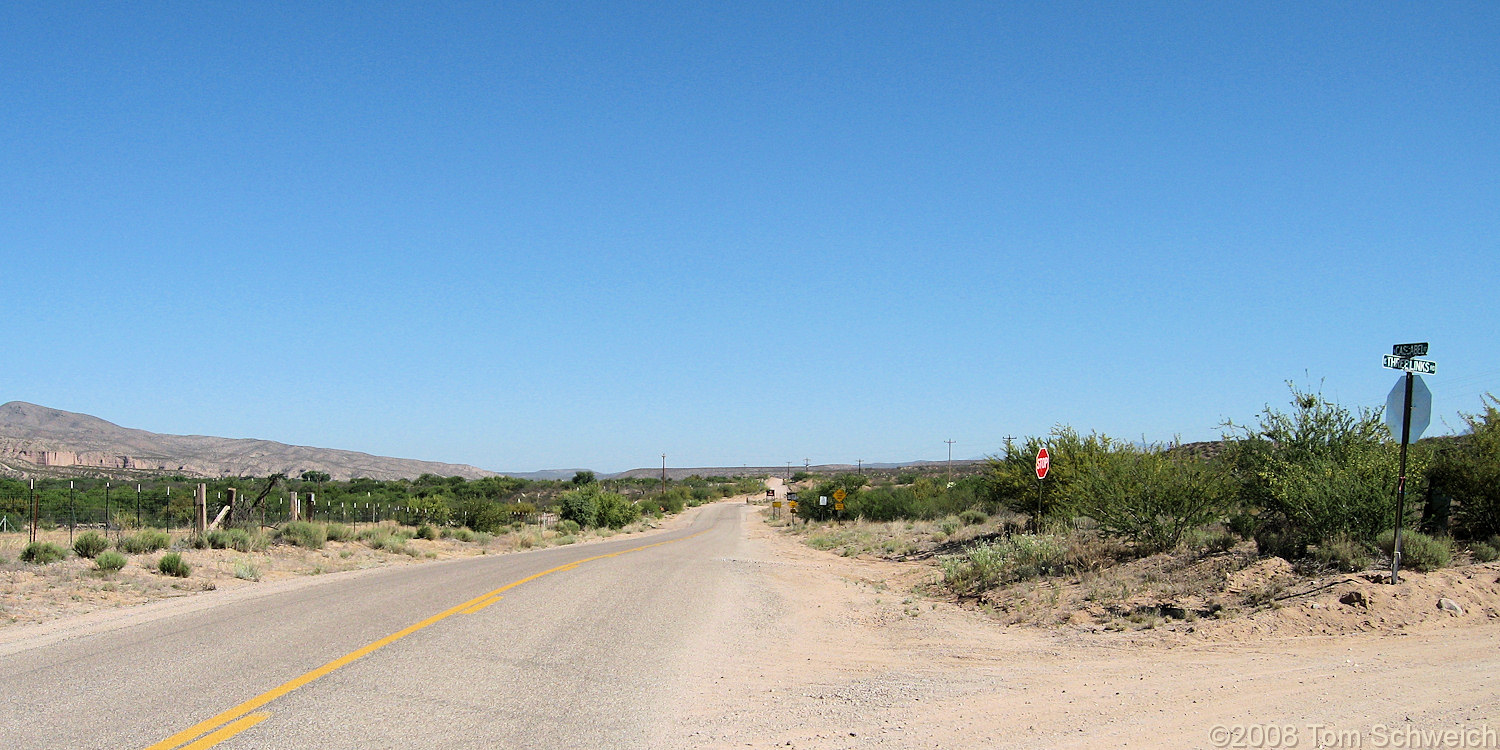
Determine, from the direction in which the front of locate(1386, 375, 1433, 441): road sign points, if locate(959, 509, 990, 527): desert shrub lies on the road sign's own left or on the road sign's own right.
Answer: on the road sign's own left

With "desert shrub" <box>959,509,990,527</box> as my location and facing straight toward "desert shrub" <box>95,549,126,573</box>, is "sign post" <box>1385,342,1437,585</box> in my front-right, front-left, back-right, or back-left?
front-left

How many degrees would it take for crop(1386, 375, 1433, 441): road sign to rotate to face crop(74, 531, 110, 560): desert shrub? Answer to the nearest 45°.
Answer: approximately 135° to its left

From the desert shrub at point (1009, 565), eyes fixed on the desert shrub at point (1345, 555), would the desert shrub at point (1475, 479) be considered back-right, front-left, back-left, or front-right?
front-left

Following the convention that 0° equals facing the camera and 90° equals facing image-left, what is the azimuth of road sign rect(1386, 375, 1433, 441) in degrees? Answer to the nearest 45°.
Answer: approximately 225°
